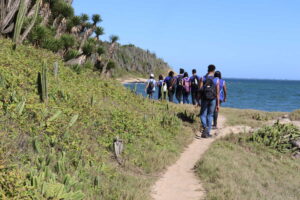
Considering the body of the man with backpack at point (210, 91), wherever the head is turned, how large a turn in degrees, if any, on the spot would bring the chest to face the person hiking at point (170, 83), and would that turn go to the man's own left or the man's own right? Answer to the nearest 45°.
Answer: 0° — they already face them

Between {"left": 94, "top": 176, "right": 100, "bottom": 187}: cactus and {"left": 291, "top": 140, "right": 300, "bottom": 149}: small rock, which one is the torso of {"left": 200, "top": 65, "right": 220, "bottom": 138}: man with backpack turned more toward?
the small rock

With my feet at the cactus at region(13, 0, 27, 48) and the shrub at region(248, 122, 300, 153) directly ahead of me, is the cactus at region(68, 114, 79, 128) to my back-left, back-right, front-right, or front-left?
front-right

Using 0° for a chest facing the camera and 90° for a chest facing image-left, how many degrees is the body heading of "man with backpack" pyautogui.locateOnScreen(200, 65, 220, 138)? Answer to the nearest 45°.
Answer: approximately 180°

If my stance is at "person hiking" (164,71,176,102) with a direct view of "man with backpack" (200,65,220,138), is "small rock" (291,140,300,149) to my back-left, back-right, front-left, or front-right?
front-left

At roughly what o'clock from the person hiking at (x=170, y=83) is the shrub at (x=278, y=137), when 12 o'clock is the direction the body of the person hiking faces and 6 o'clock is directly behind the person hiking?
The shrub is roughly at 5 o'clock from the person hiking.

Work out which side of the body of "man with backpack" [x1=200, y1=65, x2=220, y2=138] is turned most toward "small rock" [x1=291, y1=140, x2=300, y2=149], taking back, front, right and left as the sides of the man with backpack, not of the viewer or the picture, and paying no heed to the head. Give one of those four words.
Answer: right

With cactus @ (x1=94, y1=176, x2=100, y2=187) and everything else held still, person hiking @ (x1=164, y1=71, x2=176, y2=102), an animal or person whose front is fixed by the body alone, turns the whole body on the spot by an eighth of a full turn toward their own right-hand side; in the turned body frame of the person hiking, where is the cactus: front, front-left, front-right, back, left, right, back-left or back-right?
back-right

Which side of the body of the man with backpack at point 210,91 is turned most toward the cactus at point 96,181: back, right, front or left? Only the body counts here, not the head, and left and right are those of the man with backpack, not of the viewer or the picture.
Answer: back

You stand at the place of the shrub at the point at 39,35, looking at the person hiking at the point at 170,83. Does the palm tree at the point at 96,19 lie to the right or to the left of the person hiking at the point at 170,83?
left

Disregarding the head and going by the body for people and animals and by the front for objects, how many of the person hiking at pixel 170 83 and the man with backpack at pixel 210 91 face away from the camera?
2

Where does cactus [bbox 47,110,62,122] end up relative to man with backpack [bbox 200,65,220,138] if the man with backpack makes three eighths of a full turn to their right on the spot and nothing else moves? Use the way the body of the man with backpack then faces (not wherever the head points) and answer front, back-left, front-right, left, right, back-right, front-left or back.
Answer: right

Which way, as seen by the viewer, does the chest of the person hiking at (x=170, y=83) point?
away from the camera

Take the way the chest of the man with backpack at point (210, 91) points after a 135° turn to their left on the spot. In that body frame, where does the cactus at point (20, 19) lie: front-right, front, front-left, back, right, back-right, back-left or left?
front-right

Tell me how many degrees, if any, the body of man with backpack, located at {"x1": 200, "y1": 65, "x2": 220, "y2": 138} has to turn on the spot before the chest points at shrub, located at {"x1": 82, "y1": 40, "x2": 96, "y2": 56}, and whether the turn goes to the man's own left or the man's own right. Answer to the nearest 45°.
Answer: approximately 45° to the man's own left
